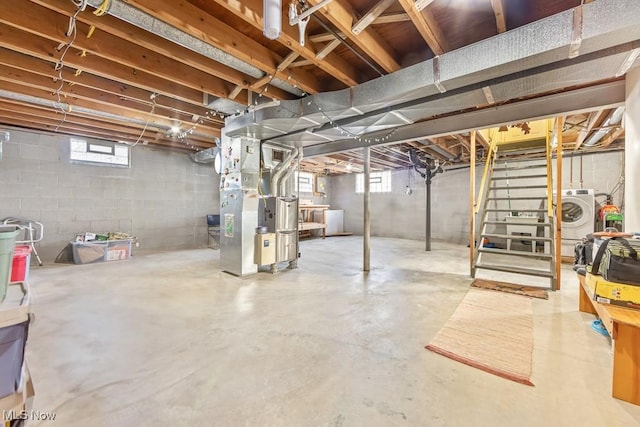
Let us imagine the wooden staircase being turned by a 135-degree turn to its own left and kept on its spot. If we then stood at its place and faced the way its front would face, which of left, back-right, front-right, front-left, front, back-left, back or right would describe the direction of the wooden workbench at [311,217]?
back-left

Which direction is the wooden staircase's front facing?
toward the camera

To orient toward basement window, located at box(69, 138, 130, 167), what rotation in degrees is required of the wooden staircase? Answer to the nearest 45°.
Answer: approximately 45° to its right

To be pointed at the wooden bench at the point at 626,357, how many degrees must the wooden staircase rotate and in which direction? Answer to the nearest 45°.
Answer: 0° — it already faces it

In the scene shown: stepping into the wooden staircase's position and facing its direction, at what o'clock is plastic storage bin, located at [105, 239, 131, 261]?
The plastic storage bin is roughly at 2 o'clock from the wooden staircase.

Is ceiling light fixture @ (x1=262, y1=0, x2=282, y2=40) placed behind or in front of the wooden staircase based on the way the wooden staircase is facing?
in front

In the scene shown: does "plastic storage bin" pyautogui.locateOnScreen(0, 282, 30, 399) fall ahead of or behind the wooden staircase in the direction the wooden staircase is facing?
ahead

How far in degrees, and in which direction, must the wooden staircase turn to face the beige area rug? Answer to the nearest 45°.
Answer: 0° — it already faces it

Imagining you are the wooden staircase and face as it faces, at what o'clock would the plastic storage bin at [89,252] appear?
The plastic storage bin is roughly at 2 o'clock from the wooden staircase.

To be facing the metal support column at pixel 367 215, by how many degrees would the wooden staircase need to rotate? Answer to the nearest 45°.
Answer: approximately 45° to its right

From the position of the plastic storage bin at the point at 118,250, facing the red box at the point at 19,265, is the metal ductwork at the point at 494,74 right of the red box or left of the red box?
left
